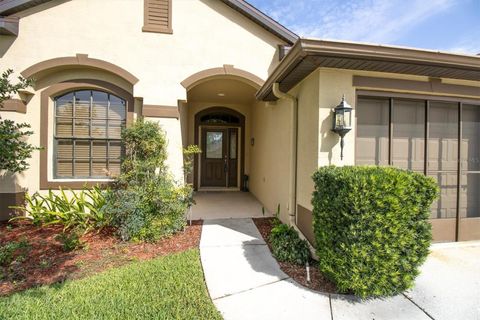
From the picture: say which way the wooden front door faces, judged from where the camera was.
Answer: facing the viewer

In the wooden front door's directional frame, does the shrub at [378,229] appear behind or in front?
in front

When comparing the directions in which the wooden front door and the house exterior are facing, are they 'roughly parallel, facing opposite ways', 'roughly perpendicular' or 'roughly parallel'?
roughly parallel

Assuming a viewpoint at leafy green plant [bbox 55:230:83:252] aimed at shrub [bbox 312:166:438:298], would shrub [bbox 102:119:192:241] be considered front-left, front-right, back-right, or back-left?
front-left

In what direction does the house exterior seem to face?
toward the camera

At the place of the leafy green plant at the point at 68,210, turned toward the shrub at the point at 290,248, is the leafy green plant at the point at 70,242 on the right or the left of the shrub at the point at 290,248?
right

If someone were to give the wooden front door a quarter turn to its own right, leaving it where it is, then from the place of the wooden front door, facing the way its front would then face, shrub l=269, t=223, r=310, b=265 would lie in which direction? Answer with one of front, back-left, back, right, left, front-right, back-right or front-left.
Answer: left

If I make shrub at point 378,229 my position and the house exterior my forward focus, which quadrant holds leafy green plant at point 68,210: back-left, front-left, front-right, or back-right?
front-left

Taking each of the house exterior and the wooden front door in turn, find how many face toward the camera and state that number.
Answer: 2

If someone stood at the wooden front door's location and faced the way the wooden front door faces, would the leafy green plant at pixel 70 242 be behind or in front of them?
in front
